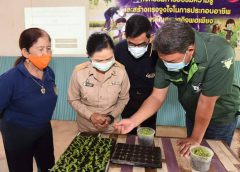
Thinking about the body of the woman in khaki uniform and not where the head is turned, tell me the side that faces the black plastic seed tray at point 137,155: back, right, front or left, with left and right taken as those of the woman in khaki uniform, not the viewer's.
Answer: front

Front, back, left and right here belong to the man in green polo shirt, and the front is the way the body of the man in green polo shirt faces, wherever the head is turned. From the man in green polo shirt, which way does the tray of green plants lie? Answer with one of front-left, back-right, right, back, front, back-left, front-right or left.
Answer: front

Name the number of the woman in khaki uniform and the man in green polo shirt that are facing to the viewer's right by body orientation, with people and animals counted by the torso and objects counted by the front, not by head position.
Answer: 0

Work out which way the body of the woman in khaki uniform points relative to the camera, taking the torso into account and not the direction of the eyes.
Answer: toward the camera

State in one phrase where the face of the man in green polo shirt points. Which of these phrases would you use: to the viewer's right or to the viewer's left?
to the viewer's left

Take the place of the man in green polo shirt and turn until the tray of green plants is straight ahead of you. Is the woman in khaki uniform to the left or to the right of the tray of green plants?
right

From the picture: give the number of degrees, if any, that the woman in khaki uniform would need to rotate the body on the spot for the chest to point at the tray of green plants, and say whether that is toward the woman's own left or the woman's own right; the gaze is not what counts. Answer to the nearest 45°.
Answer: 0° — they already face it

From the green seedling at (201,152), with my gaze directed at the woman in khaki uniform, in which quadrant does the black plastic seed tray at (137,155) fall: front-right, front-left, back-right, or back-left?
front-left

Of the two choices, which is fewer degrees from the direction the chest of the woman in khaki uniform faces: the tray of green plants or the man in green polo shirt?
the tray of green plants

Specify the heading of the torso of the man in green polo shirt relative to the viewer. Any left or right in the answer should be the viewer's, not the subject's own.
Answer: facing the viewer and to the left of the viewer

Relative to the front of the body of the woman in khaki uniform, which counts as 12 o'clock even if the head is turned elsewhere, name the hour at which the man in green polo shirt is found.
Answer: The man in green polo shirt is roughly at 10 o'clock from the woman in khaki uniform.
